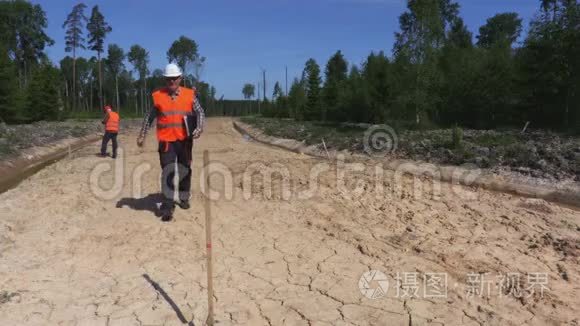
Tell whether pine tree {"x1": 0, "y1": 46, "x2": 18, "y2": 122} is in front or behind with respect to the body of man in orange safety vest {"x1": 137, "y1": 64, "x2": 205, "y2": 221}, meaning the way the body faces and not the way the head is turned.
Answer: behind

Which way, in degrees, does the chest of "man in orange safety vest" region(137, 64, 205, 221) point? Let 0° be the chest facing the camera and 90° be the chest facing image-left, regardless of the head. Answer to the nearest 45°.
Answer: approximately 0°

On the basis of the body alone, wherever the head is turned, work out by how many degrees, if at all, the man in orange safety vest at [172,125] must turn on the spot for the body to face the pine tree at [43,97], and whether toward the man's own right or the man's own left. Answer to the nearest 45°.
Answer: approximately 180°

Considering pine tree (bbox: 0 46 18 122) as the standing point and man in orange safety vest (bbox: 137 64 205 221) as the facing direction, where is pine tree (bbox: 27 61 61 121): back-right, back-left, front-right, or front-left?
back-left

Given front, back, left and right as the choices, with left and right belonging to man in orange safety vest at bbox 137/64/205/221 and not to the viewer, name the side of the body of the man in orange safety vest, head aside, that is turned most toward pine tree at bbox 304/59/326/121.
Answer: back
